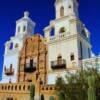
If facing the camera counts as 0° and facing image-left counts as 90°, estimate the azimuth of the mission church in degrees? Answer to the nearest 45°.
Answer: approximately 45°
